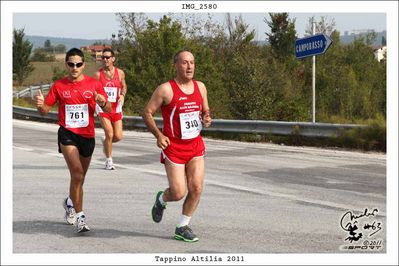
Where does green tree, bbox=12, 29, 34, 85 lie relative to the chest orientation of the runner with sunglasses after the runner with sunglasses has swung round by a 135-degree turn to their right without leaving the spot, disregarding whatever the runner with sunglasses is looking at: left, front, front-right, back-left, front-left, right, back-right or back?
front-right

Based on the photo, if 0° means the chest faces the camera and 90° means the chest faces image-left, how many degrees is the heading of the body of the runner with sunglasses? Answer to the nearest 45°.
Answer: approximately 0°

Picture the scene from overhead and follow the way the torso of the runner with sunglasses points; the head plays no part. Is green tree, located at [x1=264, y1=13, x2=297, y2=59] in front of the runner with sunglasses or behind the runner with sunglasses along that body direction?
behind

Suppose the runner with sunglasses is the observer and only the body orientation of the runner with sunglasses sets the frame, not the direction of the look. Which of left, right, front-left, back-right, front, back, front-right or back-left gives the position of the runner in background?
back
